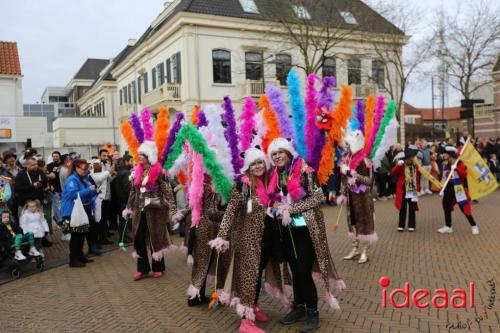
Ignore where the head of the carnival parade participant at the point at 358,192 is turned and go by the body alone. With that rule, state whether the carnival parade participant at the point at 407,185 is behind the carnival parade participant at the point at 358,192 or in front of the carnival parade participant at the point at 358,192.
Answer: behind

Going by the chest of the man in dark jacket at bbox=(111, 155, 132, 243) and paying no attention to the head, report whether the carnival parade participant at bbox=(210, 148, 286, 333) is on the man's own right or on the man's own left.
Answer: on the man's own right

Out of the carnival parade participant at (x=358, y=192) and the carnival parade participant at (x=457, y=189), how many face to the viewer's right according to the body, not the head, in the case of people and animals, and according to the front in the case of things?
0

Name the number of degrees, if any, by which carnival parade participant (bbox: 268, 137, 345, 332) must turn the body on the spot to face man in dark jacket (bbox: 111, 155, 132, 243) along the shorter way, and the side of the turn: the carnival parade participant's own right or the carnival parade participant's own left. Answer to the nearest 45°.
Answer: approximately 90° to the carnival parade participant's own right

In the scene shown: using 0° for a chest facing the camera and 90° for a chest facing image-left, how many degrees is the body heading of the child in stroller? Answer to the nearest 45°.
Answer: approximately 315°

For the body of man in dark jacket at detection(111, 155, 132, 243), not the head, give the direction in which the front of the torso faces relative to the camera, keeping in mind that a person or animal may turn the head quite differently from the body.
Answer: to the viewer's right

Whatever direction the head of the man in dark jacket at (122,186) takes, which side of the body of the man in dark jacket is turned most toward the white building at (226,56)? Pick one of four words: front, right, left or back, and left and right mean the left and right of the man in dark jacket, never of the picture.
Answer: left

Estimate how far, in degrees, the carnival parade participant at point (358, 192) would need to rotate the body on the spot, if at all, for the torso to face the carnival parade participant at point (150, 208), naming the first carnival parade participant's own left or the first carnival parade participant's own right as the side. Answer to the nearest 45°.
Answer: approximately 45° to the first carnival parade participant's own right

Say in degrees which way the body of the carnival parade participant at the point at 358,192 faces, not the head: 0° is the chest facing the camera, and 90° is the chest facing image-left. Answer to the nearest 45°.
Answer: approximately 45°

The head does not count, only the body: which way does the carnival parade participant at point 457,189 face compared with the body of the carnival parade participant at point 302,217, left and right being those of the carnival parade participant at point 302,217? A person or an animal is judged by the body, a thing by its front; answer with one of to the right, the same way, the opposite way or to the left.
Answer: the same way

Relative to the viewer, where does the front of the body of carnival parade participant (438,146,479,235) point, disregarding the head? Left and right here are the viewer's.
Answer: facing the viewer and to the left of the viewer
